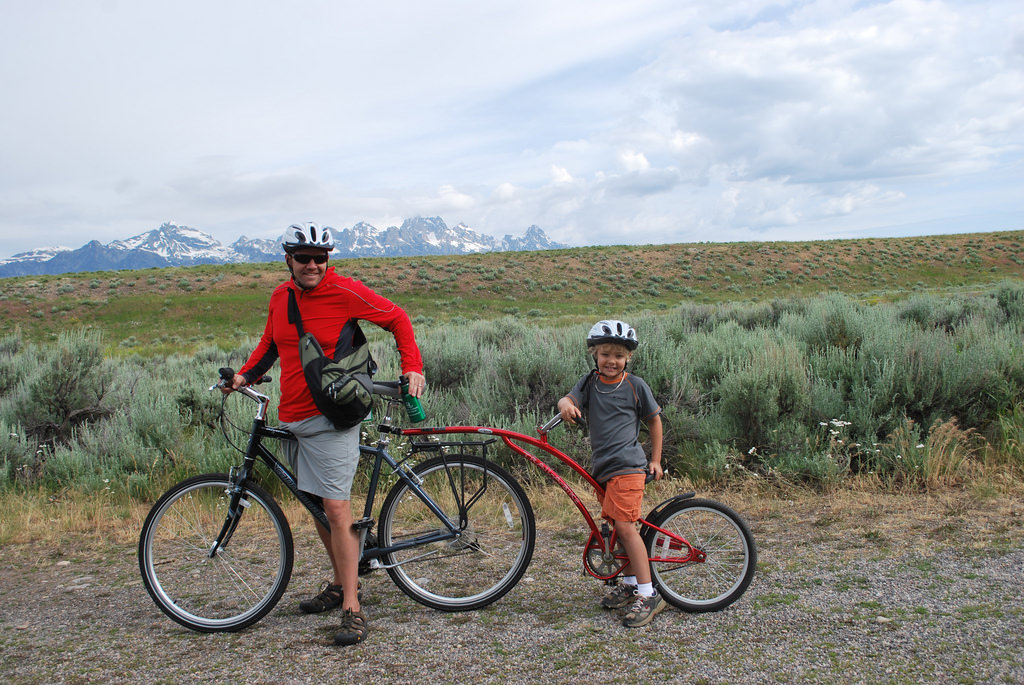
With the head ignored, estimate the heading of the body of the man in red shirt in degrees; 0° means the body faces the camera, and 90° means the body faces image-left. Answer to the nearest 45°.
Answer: approximately 45°

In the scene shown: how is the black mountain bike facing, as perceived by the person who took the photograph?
facing to the left of the viewer

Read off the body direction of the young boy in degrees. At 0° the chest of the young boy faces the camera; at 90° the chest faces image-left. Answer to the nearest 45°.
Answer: approximately 45°

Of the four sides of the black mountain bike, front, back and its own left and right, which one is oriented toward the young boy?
back

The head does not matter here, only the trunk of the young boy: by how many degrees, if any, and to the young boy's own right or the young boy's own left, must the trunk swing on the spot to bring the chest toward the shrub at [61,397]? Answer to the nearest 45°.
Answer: approximately 90° to the young boy's own right

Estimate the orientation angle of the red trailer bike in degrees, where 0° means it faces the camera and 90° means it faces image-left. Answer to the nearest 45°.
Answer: approximately 90°

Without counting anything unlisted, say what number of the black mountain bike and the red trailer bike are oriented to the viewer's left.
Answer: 2

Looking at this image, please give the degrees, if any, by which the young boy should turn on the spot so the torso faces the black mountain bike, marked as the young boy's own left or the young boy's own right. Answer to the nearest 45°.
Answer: approximately 45° to the young boy's own right
